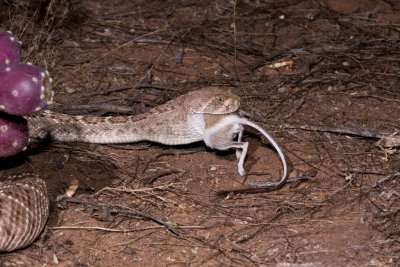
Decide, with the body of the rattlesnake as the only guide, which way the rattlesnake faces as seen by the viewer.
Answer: to the viewer's right

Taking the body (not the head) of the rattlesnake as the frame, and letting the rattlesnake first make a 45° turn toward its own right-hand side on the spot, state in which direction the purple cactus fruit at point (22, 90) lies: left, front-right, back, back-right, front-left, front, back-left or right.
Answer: right
